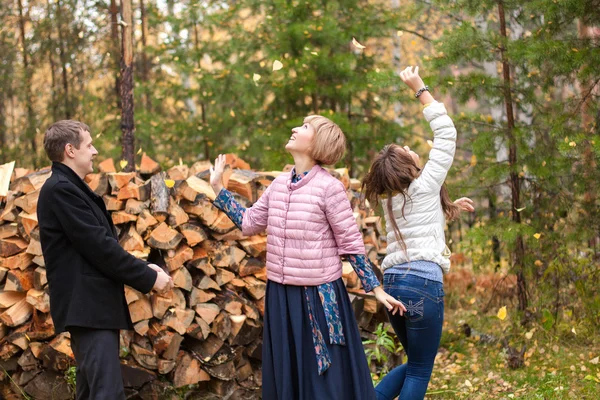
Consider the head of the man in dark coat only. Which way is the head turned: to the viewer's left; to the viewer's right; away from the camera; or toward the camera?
to the viewer's right

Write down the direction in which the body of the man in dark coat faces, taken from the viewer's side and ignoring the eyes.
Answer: to the viewer's right
